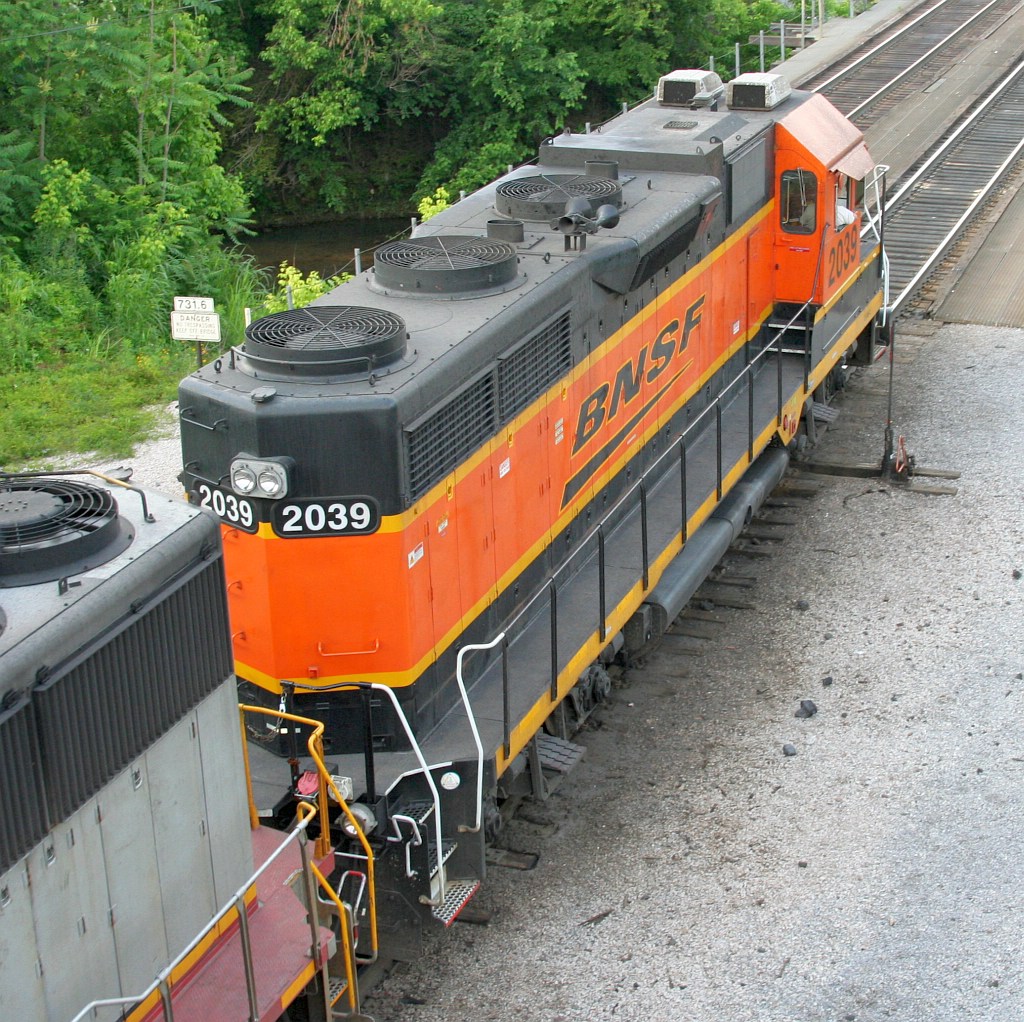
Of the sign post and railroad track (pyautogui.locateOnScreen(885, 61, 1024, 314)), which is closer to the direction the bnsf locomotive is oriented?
the railroad track

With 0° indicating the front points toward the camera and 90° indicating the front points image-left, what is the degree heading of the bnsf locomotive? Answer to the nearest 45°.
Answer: approximately 225°

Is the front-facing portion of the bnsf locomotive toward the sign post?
no

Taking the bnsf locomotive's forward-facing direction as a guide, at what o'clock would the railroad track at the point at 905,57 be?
The railroad track is roughly at 11 o'clock from the bnsf locomotive.

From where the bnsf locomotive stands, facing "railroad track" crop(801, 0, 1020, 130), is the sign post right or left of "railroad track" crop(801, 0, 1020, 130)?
left

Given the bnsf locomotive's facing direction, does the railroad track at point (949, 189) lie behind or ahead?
ahead
